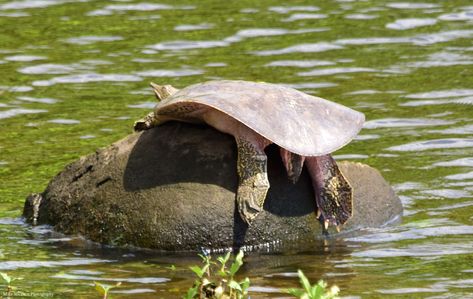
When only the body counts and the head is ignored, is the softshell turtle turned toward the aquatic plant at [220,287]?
no

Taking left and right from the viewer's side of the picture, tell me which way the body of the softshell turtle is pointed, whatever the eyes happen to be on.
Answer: facing away from the viewer and to the left of the viewer
